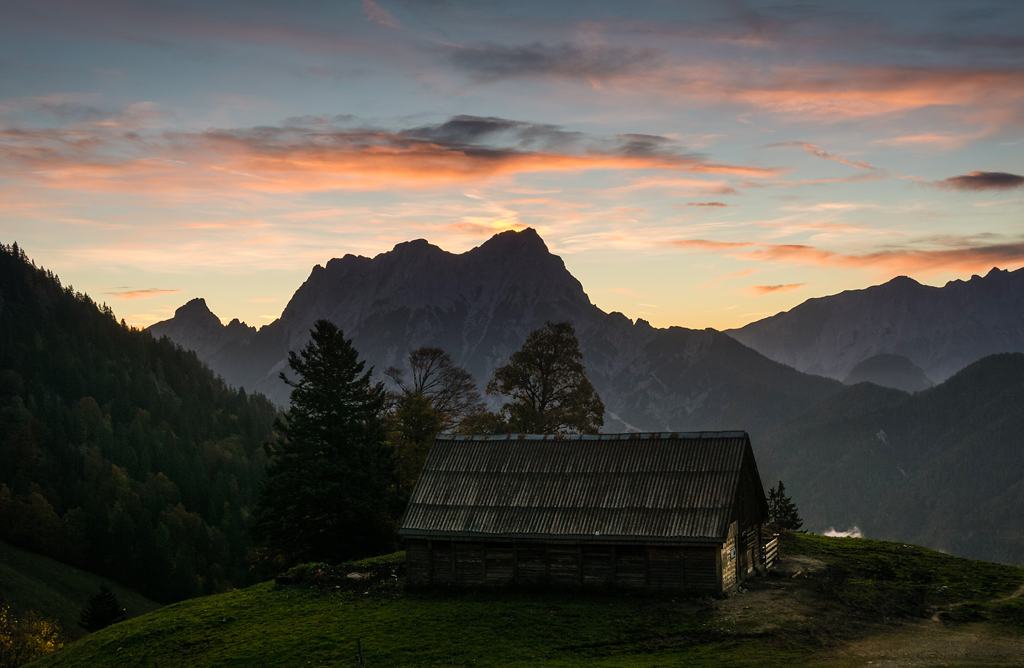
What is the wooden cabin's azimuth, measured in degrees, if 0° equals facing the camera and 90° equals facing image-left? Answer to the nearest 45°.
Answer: approximately 270°

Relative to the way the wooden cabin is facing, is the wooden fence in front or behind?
in front
